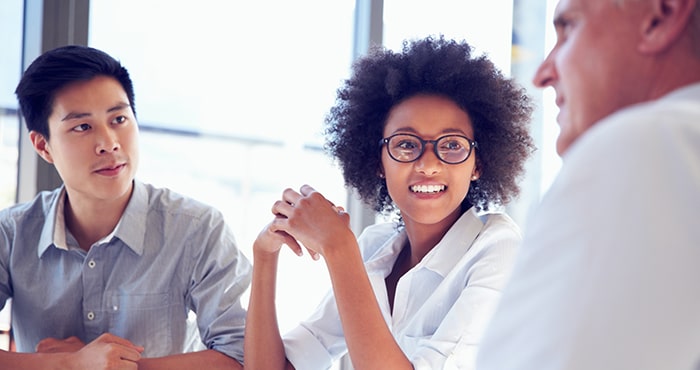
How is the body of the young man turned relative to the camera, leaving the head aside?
toward the camera

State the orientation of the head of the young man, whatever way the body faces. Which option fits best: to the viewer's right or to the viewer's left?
to the viewer's right
